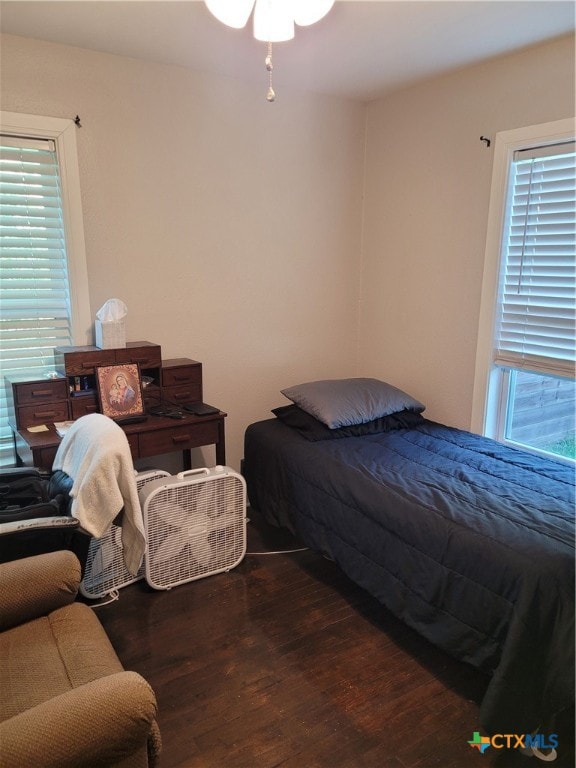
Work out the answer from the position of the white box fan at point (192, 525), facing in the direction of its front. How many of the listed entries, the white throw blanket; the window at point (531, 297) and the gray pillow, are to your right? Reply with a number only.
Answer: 1

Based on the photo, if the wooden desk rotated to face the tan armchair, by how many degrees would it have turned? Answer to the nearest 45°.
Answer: approximately 45° to its right

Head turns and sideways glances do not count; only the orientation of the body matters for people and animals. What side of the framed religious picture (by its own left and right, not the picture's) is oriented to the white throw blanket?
front

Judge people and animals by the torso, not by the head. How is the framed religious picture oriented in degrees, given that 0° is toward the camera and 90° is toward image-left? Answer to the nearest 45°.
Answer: approximately 0°

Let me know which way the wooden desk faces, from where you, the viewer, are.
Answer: facing the viewer and to the right of the viewer
